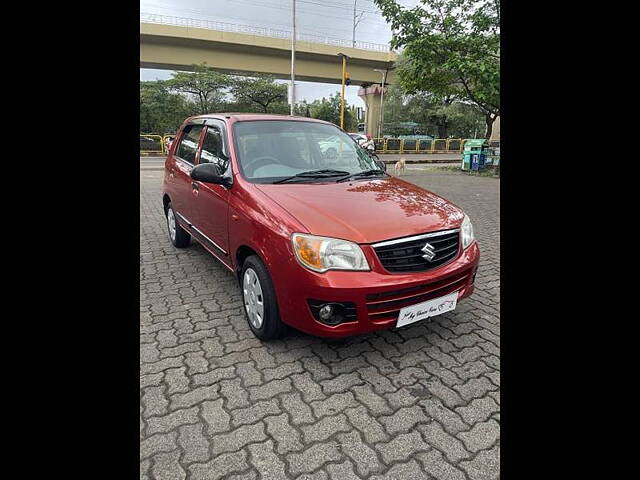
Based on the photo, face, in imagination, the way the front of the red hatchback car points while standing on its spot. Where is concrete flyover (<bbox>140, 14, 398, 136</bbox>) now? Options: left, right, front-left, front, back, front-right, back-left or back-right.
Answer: back-left

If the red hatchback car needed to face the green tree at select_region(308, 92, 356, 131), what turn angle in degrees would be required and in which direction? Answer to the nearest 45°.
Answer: approximately 135° to its left

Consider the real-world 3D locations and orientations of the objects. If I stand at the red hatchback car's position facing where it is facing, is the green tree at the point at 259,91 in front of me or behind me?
behind

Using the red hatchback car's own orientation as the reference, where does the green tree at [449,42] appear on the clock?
The green tree is roughly at 8 o'clock from the red hatchback car.

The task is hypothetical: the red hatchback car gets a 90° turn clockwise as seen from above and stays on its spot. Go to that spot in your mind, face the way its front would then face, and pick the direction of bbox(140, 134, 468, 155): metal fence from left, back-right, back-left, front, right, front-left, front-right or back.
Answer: back-right

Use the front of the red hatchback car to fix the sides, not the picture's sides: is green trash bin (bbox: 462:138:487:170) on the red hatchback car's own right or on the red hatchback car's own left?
on the red hatchback car's own left

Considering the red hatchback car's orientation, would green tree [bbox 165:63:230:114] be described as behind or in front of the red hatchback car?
behind

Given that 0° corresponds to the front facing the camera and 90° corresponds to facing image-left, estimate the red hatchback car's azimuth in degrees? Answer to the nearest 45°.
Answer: approximately 315°
